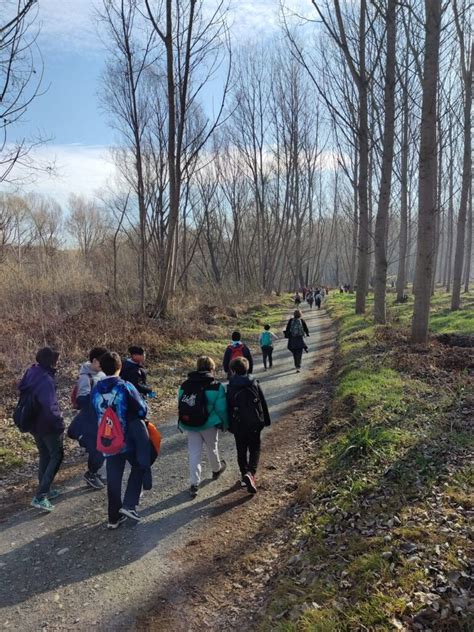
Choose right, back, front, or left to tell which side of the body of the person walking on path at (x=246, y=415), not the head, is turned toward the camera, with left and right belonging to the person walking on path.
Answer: back

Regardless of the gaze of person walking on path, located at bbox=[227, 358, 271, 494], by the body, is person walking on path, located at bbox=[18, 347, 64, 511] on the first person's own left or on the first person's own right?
on the first person's own left

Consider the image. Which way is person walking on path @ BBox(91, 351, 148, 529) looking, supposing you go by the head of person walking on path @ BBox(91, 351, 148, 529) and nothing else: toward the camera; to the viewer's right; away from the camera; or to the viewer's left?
away from the camera

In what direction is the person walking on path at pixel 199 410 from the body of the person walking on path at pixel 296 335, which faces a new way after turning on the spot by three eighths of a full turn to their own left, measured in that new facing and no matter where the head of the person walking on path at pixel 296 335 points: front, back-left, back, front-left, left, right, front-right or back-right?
front-left

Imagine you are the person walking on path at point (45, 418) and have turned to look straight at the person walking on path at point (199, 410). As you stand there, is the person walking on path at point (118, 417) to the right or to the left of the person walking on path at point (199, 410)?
right

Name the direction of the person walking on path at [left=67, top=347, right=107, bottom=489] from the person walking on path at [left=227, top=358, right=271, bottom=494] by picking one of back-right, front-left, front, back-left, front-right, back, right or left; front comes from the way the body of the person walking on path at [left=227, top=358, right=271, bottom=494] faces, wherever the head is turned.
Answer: left

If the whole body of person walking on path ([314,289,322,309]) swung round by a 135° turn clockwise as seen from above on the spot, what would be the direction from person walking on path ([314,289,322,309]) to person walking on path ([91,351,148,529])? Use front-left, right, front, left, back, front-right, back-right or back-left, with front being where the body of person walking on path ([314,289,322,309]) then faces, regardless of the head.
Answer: front-right

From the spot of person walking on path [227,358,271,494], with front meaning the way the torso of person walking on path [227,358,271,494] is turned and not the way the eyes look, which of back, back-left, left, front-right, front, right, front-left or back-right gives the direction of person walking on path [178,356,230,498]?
left

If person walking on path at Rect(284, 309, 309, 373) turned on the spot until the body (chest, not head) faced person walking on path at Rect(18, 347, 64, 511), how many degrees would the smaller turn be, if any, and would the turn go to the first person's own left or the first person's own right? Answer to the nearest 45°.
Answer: approximately 180°

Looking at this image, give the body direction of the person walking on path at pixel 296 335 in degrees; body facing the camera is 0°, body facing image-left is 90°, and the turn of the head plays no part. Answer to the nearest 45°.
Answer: approximately 180°

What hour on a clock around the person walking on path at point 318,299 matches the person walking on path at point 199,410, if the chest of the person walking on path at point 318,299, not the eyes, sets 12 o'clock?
the person walking on path at point 199,410 is roughly at 6 o'clock from the person walking on path at point 318,299.

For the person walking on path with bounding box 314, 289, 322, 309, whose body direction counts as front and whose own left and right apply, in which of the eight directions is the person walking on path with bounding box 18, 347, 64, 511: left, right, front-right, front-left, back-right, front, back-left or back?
back

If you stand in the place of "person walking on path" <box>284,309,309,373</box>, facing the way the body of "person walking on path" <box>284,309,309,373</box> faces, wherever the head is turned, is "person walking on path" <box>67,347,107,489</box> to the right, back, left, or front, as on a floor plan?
back

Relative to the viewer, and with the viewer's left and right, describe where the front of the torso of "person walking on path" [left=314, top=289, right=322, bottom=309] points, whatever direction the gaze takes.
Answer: facing away from the viewer

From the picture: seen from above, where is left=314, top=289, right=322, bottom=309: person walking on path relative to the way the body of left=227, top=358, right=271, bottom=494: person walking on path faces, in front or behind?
in front

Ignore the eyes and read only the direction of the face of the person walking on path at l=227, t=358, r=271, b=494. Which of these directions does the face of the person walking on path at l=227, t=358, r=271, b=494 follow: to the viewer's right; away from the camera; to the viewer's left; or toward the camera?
away from the camera
